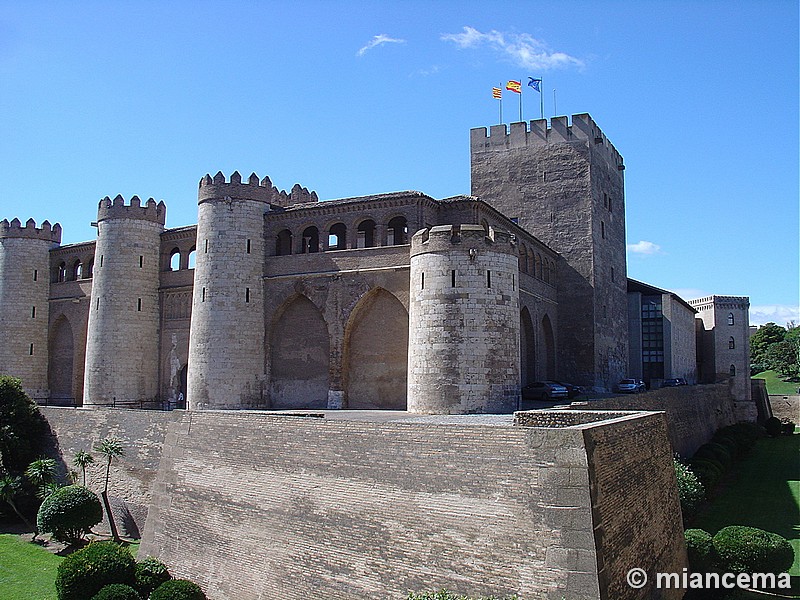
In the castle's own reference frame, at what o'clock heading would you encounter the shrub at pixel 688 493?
The shrub is roughly at 9 o'clock from the castle.

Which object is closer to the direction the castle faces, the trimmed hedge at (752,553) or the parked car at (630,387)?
the trimmed hedge

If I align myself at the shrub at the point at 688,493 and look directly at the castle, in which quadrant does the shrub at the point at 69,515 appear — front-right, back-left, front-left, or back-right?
front-left

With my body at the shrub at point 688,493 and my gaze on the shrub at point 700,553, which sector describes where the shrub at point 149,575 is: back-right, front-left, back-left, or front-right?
front-right

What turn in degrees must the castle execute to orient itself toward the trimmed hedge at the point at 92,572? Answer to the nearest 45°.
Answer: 0° — it already faces it

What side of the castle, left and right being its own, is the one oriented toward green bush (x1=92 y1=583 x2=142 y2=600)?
front

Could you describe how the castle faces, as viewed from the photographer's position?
facing the viewer and to the left of the viewer

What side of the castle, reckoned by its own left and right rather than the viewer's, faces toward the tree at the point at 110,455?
front

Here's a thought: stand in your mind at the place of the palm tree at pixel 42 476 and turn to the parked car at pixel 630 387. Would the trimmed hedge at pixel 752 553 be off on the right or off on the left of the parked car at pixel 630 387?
right

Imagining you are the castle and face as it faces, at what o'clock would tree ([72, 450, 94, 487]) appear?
The tree is roughly at 1 o'clock from the castle.

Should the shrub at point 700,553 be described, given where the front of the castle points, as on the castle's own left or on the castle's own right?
on the castle's own left

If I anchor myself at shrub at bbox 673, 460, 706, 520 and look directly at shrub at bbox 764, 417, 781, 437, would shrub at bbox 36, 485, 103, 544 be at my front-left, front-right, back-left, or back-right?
back-left

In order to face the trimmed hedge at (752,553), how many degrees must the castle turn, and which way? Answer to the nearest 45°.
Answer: approximately 90° to its left
